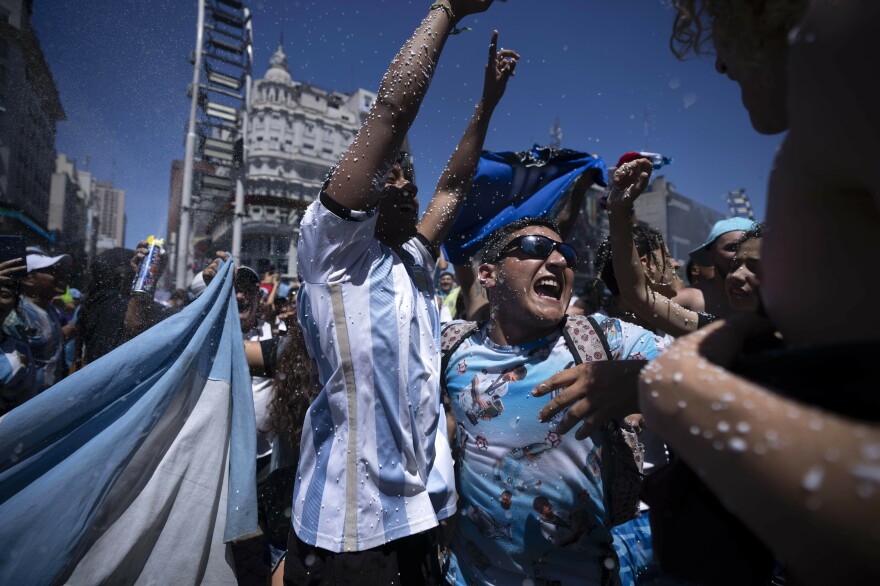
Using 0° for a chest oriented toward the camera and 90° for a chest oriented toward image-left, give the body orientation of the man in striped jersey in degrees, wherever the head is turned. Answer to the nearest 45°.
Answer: approximately 315°

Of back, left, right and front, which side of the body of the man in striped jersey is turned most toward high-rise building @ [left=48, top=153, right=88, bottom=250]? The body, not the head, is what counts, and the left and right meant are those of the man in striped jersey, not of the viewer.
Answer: back

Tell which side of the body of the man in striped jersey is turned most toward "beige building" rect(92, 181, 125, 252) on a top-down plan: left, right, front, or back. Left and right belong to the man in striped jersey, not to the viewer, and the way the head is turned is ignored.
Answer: back

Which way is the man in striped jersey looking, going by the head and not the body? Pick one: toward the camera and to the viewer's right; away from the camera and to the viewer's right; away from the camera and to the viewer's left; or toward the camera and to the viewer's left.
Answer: toward the camera and to the viewer's right

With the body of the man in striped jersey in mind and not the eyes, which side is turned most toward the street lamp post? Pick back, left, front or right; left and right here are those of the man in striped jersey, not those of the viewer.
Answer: back

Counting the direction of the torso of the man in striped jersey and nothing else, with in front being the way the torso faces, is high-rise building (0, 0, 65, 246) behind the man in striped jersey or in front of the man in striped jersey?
behind
